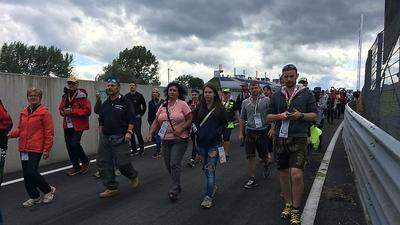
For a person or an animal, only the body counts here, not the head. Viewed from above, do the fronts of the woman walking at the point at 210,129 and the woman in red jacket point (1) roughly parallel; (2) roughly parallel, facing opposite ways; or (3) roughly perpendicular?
roughly parallel

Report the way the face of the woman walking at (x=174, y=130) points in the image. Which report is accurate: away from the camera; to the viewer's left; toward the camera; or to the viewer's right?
toward the camera

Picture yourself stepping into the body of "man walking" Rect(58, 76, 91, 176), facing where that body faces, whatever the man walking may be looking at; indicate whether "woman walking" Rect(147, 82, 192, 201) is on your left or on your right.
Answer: on your left

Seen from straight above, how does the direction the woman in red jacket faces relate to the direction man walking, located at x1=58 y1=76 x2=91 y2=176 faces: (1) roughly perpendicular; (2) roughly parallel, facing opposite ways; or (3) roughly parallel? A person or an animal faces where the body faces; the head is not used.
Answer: roughly parallel

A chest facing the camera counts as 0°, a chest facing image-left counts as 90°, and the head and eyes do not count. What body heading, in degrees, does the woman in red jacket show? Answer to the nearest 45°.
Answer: approximately 45°

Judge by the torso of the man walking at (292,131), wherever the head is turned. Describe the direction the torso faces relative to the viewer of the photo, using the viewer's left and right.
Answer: facing the viewer

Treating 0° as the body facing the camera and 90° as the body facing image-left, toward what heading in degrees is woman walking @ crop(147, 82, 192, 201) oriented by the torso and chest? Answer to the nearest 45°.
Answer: approximately 45°

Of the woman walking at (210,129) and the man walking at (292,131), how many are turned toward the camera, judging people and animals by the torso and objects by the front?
2

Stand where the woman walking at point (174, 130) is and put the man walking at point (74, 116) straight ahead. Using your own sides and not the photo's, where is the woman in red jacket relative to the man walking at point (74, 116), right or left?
left

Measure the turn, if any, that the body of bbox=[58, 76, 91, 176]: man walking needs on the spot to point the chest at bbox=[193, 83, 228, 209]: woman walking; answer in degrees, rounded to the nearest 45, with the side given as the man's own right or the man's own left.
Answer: approximately 90° to the man's own left

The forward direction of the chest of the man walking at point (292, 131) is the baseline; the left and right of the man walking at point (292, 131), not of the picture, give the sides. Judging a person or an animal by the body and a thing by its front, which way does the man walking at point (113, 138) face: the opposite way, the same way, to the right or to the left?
the same way

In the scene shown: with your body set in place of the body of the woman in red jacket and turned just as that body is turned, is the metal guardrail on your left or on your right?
on your left

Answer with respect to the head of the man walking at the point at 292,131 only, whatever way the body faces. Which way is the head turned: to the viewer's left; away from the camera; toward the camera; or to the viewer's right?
toward the camera

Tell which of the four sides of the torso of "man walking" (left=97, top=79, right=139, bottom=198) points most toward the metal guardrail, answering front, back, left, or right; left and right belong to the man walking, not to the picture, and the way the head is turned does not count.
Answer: left

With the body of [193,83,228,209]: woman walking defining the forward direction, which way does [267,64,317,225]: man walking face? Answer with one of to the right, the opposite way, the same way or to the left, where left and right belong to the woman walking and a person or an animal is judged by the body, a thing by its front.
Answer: the same way
